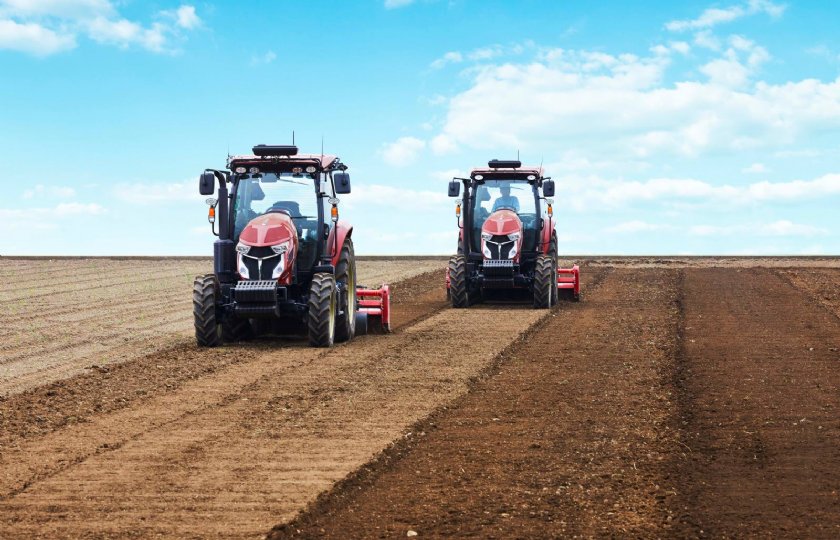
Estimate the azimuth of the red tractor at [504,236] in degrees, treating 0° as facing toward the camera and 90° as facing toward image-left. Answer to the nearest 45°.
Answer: approximately 0°

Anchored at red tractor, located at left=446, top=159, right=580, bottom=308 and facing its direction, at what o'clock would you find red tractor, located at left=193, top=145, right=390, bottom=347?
red tractor, located at left=193, top=145, right=390, bottom=347 is roughly at 1 o'clock from red tractor, located at left=446, top=159, right=580, bottom=308.
